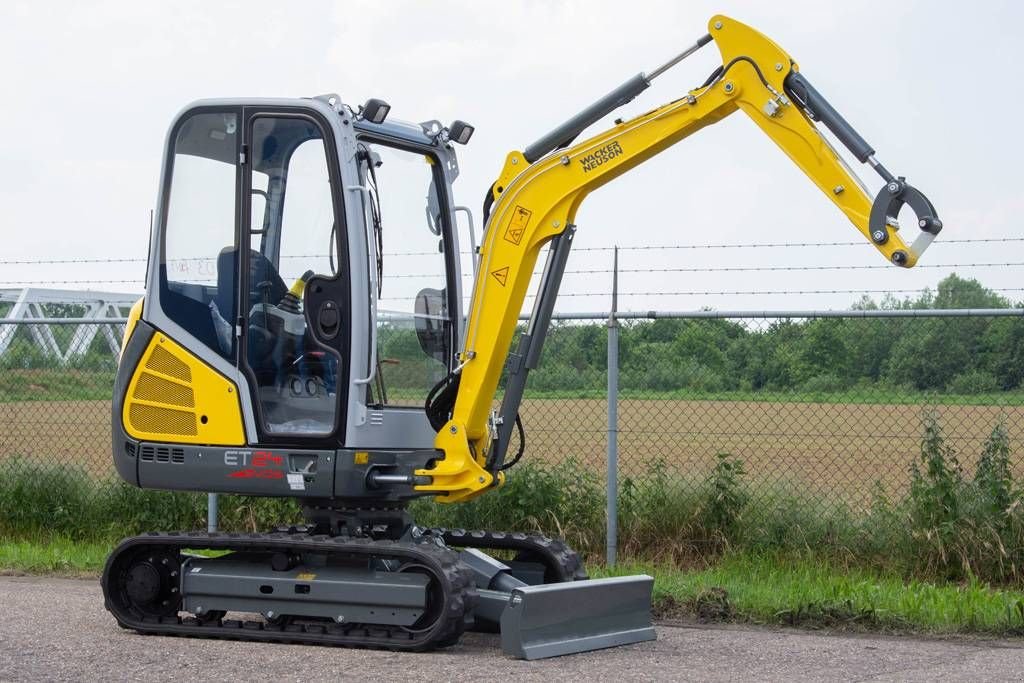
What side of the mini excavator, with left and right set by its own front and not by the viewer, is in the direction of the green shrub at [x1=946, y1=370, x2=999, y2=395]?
left

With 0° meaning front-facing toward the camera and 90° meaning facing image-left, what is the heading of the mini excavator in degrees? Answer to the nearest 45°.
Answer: approximately 315°

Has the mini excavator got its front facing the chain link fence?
no
